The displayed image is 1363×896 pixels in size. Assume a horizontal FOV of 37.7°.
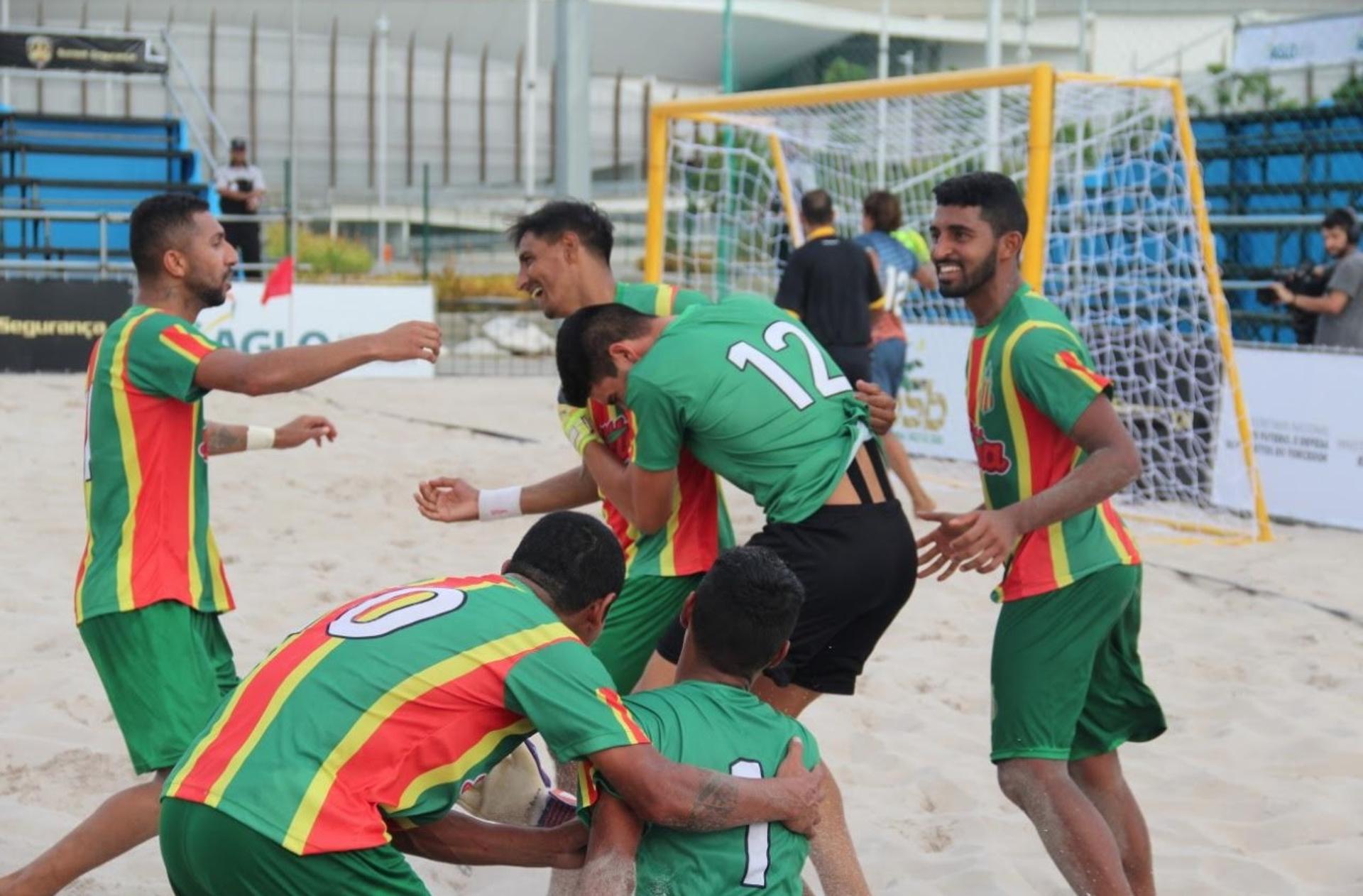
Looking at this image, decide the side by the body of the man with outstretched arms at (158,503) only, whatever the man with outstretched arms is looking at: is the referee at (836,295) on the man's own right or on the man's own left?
on the man's own left

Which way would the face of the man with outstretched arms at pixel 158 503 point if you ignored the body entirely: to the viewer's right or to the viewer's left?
to the viewer's right

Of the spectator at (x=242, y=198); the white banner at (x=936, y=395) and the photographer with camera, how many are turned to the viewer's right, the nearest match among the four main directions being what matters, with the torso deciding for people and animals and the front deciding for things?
0

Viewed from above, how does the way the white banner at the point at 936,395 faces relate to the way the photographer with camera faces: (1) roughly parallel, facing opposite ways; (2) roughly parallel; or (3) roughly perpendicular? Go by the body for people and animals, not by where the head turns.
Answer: roughly perpendicular

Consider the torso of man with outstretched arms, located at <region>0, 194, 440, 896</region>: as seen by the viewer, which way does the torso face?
to the viewer's right

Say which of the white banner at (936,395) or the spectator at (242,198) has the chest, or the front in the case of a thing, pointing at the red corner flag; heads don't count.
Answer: the spectator

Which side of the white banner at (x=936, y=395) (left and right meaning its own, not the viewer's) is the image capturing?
front

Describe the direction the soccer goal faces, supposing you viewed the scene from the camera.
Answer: facing the viewer and to the left of the viewer

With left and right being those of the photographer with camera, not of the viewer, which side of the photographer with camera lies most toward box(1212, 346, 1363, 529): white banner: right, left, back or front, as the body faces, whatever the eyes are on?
left

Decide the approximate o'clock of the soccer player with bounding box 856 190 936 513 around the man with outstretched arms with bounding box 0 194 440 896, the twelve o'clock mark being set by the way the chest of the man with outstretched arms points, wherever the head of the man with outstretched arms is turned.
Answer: The soccer player is roughly at 10 o'clock from the man with outstretched arms.

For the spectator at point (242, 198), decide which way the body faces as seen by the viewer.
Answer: toward the camera

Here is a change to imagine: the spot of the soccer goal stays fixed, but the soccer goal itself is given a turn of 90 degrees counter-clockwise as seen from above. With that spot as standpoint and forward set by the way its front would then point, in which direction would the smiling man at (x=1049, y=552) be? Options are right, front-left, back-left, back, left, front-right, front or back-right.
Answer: front-right

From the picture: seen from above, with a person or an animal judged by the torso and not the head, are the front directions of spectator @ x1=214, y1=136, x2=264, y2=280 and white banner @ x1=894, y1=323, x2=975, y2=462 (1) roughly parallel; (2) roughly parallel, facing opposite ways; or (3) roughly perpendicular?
roughly parallel

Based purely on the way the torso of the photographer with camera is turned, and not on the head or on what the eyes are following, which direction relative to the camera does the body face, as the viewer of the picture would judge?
to the viewer's left

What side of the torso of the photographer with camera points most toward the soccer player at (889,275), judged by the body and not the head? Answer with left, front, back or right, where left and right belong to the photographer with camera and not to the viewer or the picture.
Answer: front

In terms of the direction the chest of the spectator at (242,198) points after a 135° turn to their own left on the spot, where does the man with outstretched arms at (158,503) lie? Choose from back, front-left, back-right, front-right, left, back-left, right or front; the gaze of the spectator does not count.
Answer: back-right
